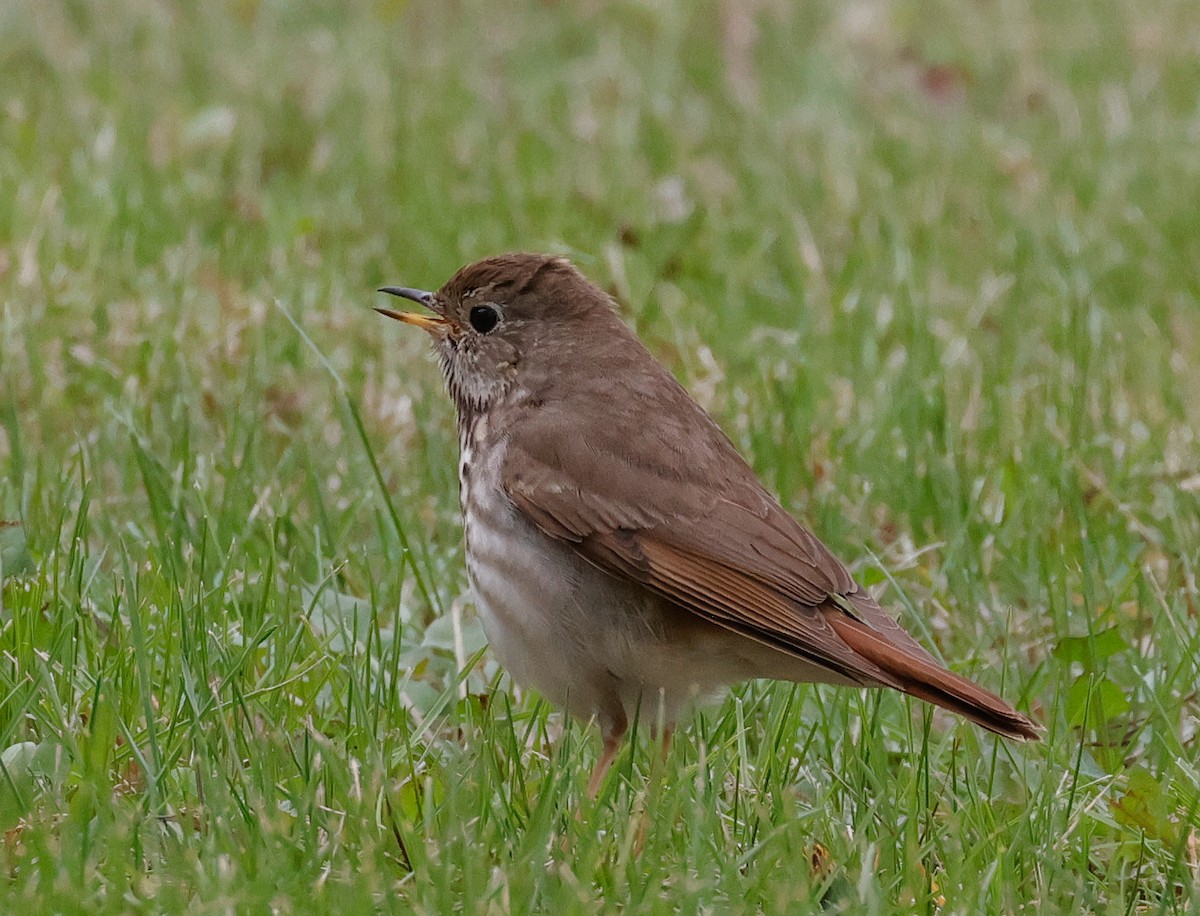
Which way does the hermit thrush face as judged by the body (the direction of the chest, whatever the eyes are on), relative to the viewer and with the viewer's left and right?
facing to the left of the viewer
